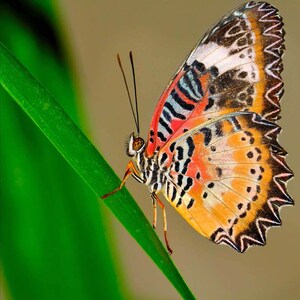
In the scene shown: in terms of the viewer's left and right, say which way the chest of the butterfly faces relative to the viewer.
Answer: facing to the left of the viewer
